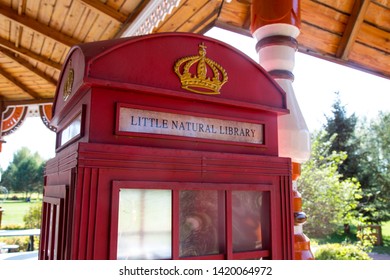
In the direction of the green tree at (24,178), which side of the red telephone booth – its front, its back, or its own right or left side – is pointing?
back

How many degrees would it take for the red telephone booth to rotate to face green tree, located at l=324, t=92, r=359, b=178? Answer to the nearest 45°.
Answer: approximately 135° to its left

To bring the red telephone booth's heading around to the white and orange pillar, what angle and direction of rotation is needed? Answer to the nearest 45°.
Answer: approximately 135° to its left

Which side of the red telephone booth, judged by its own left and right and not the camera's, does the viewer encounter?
front

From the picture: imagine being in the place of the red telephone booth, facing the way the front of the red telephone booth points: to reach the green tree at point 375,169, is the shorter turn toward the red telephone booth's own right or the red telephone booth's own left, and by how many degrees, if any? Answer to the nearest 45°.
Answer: approximately 135° to the red telephone booth's own left
